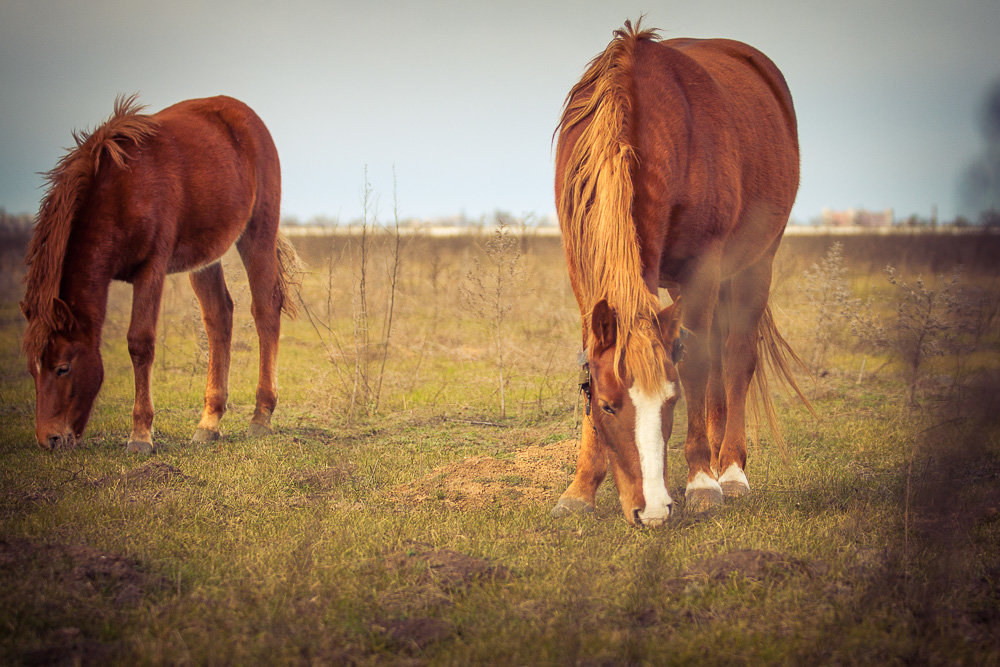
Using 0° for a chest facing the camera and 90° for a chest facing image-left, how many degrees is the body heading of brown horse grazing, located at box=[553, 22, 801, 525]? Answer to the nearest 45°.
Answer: approximately 45°

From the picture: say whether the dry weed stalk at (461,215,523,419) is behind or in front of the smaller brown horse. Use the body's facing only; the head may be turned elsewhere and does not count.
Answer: behind

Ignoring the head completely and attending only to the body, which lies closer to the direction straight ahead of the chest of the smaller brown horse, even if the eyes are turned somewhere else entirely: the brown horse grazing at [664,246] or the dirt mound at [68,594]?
the dirt mound

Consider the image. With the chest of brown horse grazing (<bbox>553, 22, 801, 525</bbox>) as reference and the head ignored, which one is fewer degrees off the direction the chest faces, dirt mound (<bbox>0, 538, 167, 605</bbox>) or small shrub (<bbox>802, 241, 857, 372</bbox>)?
the dirt mound

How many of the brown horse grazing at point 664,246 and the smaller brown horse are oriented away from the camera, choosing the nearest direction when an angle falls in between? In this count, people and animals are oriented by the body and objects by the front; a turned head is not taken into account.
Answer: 0

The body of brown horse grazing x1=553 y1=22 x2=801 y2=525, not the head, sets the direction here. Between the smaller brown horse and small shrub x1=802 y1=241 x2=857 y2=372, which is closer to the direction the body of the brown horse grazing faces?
the smaller brown horse

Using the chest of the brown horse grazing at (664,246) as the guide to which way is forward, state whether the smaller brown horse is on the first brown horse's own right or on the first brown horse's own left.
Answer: on the first brown horse's own right

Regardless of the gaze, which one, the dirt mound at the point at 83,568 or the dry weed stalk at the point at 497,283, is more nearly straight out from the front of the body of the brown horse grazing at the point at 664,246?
the dirt mound
